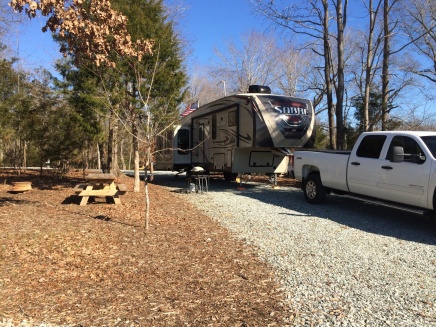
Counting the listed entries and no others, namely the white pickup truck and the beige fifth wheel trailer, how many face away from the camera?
0

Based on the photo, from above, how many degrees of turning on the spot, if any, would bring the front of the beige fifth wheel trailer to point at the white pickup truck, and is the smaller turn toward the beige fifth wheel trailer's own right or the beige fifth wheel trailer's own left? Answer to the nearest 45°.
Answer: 0° — it already faces it

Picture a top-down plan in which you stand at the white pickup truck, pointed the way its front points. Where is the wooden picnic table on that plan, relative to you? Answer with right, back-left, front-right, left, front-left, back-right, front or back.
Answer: back-right

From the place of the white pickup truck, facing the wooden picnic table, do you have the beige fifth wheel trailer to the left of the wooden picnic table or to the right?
right

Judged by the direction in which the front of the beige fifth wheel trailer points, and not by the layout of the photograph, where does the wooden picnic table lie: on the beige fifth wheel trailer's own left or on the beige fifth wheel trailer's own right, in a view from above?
on the beige fifth wheel trailer's own right

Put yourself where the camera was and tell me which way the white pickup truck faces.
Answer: facing the viewer and to the right of the viewer

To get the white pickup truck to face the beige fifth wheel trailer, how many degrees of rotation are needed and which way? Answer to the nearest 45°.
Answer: approximately 180°

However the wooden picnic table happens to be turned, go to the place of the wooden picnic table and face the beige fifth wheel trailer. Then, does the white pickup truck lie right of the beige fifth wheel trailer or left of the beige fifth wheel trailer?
right
